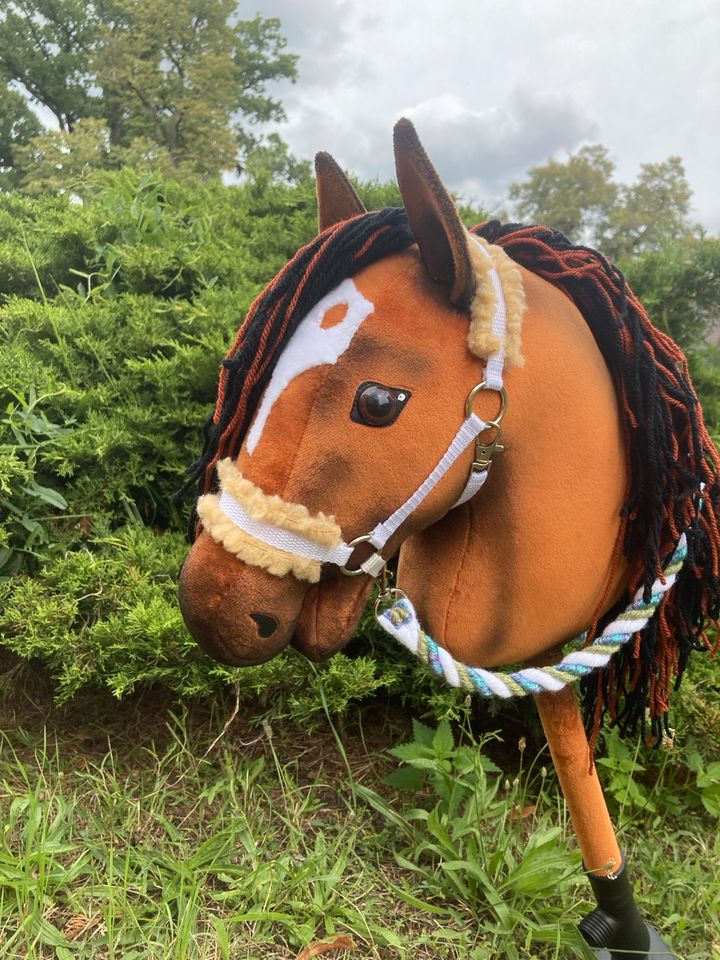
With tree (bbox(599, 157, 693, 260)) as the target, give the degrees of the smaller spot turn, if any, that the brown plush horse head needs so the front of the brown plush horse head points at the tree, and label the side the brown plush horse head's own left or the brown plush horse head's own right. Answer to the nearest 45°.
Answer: approximately 135° to the brown plush horse head's own right

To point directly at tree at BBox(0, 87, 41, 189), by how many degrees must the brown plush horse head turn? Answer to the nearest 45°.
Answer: approximately 90° to its right

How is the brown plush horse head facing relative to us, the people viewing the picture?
facing the viewer and to the left of the viewer

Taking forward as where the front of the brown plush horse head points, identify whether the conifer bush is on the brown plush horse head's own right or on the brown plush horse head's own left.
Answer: on the brown plush horse head's own right

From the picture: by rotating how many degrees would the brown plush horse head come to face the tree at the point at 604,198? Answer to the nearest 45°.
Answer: approximately 135° to its right

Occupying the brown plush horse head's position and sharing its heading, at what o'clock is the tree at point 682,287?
The tree is roughly at 5 o'clock from the brown plush horse head.

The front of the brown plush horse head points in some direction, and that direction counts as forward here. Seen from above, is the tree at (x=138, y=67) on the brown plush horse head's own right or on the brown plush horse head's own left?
on the brown plush horse head's own right
